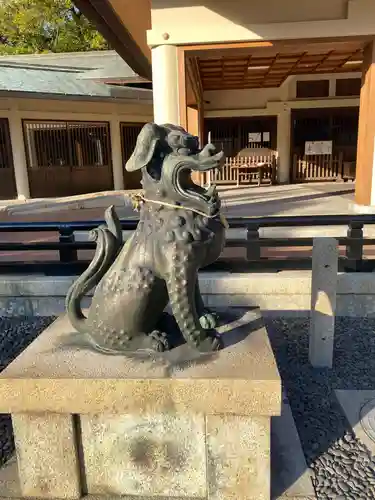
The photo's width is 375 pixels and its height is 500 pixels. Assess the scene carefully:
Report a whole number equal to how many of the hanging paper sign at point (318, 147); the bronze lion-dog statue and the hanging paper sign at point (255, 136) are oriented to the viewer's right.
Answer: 1

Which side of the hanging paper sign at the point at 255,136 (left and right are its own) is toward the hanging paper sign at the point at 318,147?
left

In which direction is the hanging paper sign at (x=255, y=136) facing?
toward the camera

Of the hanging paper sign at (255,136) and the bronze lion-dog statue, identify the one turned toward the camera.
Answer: the hanging paper sign

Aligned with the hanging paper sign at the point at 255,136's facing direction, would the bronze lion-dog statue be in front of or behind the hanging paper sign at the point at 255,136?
in front

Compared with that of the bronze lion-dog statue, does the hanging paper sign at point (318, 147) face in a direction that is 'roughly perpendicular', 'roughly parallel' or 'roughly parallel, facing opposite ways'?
roughly perpendicular

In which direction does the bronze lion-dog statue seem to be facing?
to the viewer's right

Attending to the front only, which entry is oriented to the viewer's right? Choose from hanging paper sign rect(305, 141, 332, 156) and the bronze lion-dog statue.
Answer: the bronze lion-dog statue

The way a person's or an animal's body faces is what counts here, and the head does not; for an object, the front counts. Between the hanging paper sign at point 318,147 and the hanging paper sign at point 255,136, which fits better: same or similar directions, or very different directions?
same or similar directions

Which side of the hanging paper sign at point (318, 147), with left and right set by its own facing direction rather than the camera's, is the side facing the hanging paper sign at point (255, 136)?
right

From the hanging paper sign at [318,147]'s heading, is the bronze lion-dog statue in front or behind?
in front

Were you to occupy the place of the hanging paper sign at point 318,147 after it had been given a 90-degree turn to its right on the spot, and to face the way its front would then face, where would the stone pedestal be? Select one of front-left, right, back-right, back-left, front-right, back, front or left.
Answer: left

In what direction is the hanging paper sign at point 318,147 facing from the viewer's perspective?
toward the camera

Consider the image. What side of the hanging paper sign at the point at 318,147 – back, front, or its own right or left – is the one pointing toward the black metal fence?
front

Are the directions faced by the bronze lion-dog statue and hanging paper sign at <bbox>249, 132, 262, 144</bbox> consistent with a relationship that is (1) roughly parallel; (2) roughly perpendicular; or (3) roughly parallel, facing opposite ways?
roughly perpendicular
